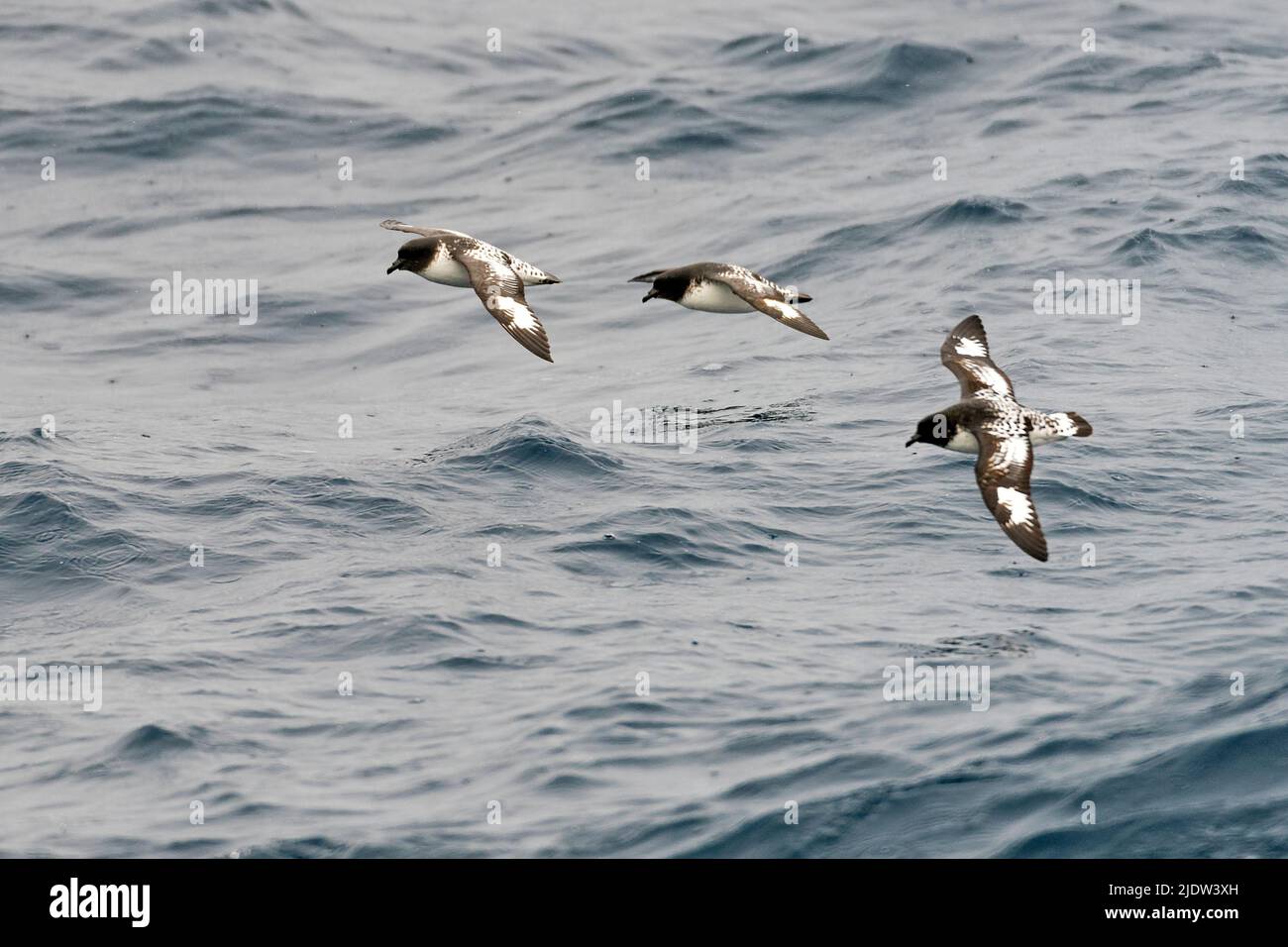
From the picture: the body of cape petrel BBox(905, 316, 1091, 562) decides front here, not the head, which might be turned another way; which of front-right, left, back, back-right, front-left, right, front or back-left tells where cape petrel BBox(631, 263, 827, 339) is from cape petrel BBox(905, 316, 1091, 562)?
front-right

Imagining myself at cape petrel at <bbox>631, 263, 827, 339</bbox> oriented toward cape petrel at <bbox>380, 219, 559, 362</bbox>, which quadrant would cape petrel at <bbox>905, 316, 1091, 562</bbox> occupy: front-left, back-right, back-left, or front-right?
back-left

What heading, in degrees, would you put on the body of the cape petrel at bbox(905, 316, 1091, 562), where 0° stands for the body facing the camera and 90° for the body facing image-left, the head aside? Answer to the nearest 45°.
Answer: approximately 90°

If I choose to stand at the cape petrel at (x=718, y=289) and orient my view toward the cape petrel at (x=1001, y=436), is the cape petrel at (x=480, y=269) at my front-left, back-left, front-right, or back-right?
back-right

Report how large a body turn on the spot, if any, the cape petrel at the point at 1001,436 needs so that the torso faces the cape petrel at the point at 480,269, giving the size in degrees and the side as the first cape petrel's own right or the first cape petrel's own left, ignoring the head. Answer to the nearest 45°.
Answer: approximately 45° to the first cape petrel's own right
